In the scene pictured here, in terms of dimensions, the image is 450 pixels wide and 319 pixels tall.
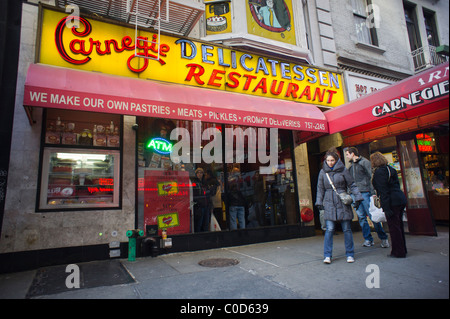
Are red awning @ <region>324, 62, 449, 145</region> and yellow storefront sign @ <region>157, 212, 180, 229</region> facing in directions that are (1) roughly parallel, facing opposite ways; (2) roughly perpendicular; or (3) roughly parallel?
roughly perpendicular

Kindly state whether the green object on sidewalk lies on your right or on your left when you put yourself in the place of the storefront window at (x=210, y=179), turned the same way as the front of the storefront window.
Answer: on your right

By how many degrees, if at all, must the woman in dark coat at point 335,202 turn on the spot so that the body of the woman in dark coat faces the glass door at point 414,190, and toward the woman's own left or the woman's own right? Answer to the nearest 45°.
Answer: approximately 135° to the woman's own left

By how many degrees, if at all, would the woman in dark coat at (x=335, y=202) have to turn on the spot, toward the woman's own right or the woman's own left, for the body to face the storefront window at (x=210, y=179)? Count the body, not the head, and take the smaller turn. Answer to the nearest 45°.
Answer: approximately 90° to the woman's own right

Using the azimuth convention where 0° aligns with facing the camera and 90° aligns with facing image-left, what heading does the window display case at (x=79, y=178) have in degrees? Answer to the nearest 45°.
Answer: approximately 0°

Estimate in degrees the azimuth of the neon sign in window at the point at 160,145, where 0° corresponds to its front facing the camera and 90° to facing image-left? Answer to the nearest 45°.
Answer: approximately 0°

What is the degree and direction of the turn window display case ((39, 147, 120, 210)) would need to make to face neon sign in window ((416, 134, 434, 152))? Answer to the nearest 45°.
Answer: approximately 90° to its left

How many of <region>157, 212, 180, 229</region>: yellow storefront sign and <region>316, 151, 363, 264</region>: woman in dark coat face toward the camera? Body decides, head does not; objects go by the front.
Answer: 2
